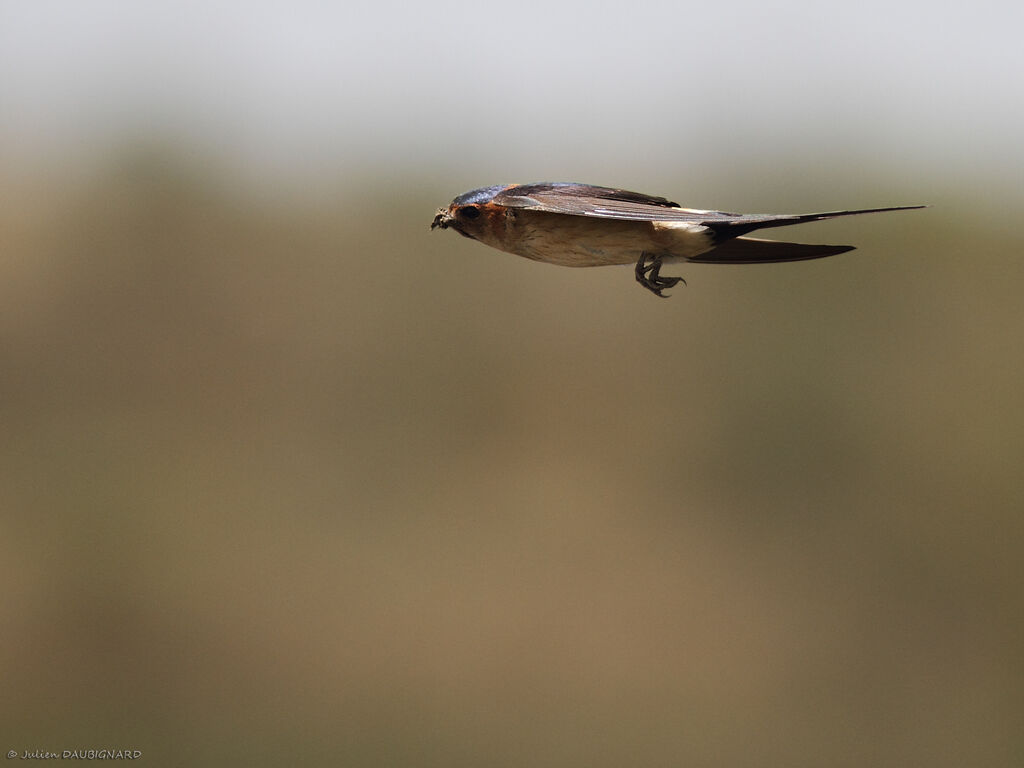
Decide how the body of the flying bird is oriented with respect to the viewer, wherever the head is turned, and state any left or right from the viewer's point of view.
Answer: facing to the left of the viewer
